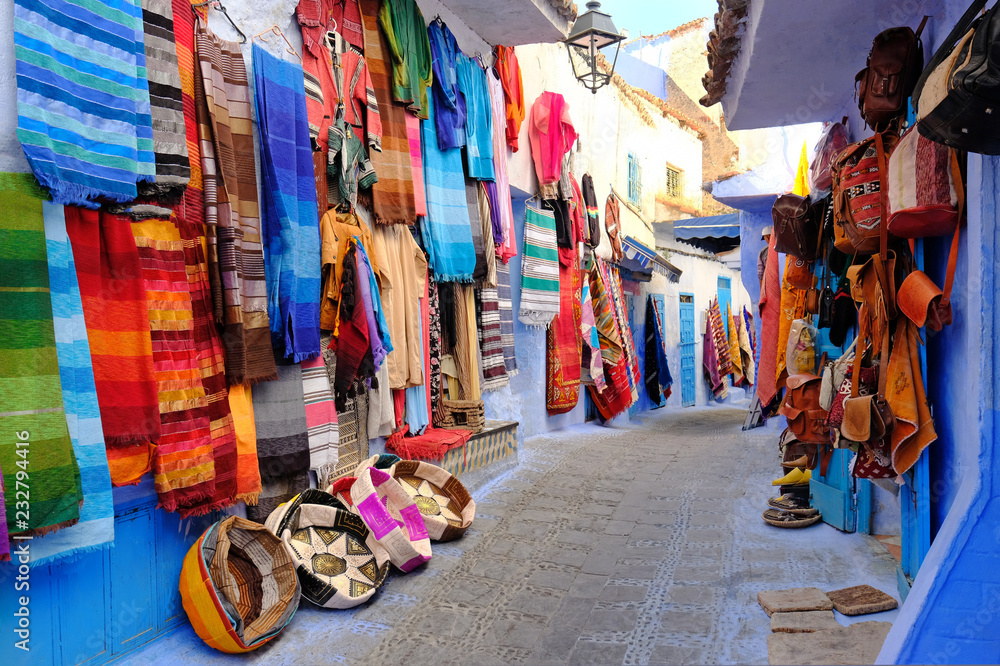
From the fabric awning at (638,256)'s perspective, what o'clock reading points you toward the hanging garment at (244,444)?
The hanging garment is roughly at 2 o'clock from the fabric awning.

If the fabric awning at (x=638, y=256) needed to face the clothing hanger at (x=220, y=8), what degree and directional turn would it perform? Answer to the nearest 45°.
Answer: approximately 45° to its right

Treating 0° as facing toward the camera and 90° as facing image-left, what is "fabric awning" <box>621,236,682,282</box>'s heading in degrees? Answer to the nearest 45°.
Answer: approximately 315°

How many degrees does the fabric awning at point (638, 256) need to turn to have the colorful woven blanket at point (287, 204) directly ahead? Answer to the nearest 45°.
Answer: approximately 45° to its right

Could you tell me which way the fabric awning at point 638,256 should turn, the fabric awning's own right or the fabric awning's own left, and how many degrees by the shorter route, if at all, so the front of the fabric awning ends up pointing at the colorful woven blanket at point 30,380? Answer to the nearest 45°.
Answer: approximately 45° to the fabric awning's own right

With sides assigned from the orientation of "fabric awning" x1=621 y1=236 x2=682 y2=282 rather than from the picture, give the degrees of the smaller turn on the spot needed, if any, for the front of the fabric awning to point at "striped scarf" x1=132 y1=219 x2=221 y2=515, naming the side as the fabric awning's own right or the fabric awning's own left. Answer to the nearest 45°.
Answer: approximately 45° to the fabric awning's own right

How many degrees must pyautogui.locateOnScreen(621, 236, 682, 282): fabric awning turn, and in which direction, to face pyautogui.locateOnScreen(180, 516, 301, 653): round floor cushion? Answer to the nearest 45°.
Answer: approximately 45° to its right

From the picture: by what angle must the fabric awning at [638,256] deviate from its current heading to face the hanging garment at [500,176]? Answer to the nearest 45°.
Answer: approximately 45° to its right

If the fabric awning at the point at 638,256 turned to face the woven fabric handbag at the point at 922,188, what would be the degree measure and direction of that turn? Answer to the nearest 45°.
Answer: approximately 45° to its right
